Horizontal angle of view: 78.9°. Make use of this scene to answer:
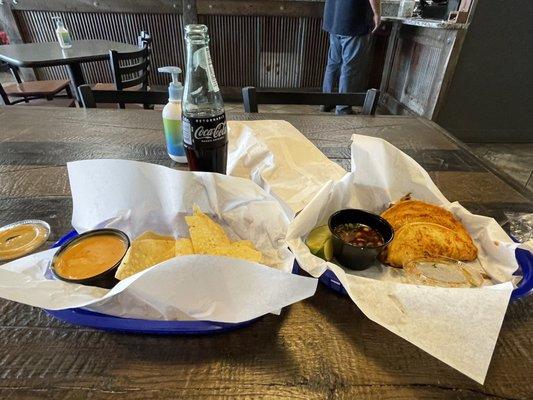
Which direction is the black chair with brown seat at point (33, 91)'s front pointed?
to the viewer's right

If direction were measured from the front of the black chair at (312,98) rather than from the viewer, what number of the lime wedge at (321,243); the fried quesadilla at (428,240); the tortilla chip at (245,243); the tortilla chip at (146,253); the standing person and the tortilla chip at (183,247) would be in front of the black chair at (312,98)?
5

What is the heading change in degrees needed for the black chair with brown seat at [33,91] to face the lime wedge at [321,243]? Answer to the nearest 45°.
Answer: approximately 90° to its right

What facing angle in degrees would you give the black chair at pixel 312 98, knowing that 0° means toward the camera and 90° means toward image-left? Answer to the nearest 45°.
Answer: approximately 0°

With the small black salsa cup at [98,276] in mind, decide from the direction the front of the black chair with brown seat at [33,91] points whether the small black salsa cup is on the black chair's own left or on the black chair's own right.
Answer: on the black chair's own right

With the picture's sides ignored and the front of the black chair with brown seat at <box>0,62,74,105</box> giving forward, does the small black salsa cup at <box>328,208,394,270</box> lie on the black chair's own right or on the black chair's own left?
on the black chair's own right

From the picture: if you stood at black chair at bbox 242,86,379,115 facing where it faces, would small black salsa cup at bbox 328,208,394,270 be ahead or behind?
ahead

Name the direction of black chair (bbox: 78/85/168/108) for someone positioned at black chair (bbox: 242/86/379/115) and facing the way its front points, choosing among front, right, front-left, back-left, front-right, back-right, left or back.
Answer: right

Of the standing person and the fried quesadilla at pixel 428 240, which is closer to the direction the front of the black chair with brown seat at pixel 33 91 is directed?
the standing person

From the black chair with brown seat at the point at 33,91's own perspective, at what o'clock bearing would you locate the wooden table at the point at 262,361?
The wooden table is roughly at 3 o'clock from the black chair with brown seat.

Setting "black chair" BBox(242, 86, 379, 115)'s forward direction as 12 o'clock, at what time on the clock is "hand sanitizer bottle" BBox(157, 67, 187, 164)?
The hand sanitizer bottle is roughly at 1 o'clock from the black chair.

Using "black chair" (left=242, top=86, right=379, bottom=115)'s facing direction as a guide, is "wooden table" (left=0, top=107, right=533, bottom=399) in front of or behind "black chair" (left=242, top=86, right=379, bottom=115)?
in front

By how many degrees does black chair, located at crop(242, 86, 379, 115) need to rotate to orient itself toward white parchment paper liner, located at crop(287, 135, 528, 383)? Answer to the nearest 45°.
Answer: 0° — it already faces it

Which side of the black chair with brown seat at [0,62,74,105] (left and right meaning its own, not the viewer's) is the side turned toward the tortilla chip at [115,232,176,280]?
right
